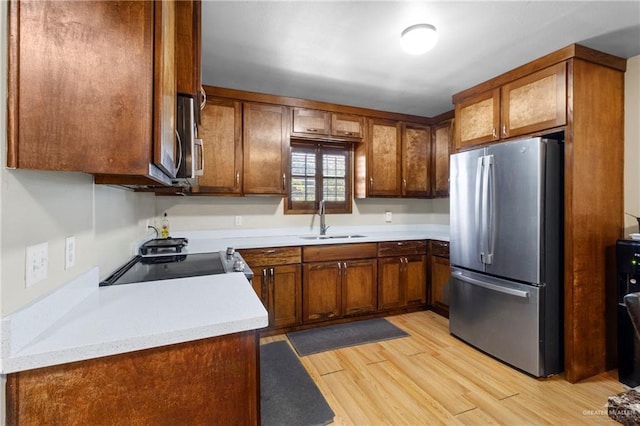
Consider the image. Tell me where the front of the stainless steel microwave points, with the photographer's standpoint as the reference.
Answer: facing to the right of the viewer

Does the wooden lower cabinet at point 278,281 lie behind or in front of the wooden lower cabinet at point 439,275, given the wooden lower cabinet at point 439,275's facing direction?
in front

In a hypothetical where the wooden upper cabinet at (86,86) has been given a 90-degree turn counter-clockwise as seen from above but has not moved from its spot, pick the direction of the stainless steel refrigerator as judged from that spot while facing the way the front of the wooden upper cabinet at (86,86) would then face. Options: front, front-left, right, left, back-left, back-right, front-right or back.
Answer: right

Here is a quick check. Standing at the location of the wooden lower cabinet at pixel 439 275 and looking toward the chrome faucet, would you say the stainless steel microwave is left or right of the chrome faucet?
left

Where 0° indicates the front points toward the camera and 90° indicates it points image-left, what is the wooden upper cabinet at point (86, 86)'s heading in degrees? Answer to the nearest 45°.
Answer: approximately 270°

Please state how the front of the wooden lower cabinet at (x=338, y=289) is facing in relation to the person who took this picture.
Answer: facing the viewer and to the right of the viewer

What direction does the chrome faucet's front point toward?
toward the camera

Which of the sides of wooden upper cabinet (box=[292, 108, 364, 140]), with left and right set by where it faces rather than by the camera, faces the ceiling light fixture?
front

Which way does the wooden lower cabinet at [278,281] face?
toward the camera

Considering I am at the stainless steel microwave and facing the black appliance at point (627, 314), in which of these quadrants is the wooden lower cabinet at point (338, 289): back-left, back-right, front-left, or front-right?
front-left

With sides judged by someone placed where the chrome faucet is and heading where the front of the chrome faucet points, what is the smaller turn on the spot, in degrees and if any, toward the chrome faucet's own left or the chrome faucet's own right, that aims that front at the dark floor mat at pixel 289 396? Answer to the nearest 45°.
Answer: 0° — it already faces it

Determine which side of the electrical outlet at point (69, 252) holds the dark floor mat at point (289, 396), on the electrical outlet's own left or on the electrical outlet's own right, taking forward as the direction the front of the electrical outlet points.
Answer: on the electrical outlet's own left

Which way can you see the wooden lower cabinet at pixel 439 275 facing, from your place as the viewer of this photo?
facing the viewer and to the left of the viewer
